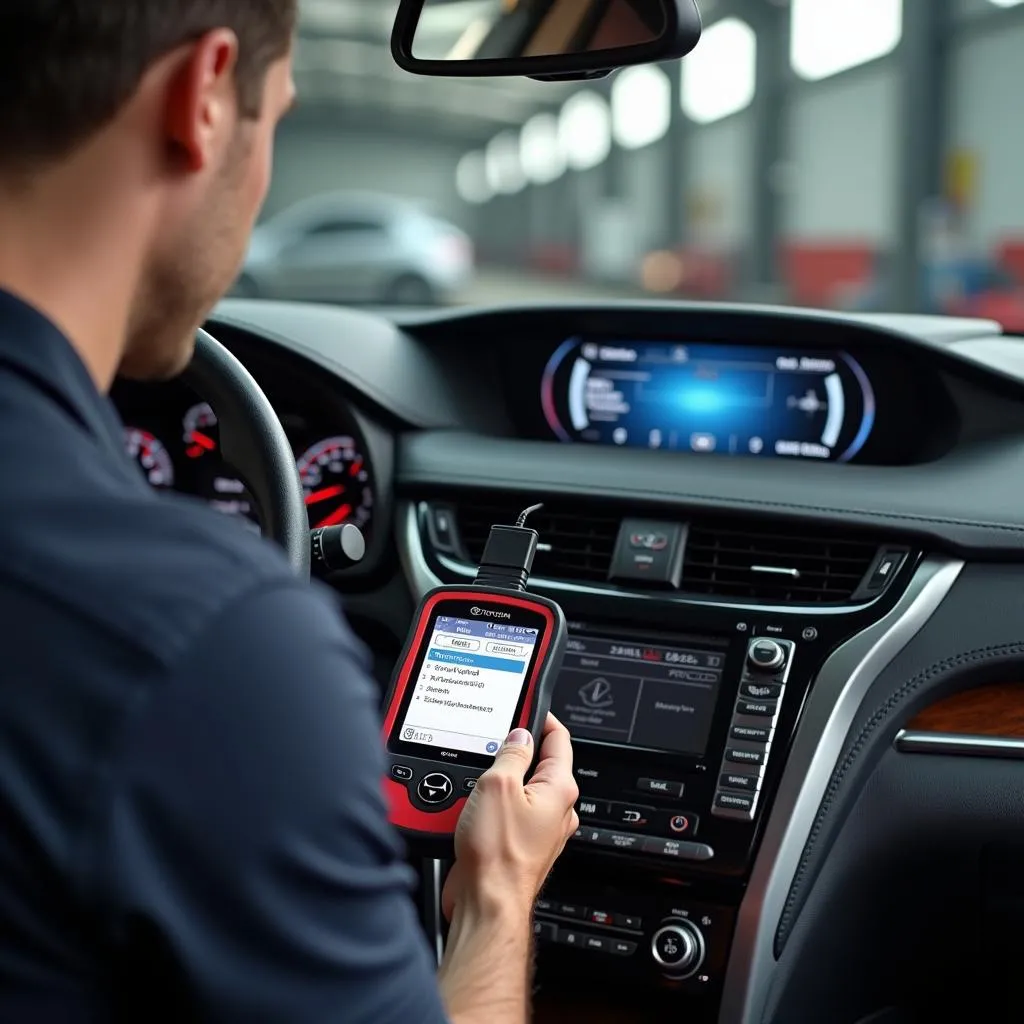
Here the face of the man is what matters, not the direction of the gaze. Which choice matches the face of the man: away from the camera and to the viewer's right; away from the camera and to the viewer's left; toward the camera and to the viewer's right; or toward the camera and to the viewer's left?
away from the camera and to the viewer's right

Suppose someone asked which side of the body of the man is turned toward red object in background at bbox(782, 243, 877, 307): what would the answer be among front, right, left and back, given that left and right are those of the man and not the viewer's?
front

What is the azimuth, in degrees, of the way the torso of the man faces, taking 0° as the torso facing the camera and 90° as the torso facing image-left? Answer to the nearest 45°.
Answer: approximately 225°

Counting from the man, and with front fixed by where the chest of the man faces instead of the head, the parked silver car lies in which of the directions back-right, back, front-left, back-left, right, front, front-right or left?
front-left

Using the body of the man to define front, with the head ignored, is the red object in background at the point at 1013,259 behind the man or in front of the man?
in front
